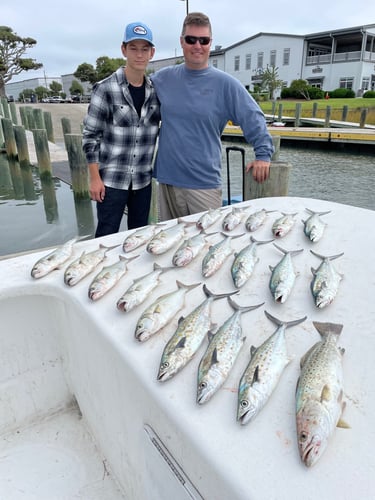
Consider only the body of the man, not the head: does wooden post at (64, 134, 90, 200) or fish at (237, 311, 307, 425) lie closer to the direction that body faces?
the fish

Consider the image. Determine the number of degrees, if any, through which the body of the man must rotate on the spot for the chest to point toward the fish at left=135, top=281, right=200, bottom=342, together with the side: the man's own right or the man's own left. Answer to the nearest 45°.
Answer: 0° — they already face it

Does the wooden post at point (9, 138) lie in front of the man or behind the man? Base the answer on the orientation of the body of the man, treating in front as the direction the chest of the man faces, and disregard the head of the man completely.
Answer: behind

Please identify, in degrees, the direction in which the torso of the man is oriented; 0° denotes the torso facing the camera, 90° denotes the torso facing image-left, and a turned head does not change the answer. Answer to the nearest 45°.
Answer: approximately 0°

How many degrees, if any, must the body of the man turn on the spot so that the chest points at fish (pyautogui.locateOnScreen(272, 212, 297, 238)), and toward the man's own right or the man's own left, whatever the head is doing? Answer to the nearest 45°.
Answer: approximately 45° to the man's own left

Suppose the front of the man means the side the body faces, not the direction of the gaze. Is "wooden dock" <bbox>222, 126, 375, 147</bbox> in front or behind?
behind

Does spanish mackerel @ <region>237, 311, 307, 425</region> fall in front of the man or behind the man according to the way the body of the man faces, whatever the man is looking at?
in front

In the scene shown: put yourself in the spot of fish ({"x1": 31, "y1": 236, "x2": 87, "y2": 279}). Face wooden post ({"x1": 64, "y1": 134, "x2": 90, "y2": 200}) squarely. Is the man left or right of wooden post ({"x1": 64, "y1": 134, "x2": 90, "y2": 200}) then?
right

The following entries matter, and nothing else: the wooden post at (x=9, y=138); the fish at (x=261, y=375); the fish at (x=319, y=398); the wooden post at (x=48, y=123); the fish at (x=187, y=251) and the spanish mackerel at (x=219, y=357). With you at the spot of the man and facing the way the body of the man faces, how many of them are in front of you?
4

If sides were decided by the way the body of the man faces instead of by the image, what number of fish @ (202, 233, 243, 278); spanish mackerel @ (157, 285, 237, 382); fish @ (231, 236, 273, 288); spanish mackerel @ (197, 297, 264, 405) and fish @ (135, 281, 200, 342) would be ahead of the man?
5

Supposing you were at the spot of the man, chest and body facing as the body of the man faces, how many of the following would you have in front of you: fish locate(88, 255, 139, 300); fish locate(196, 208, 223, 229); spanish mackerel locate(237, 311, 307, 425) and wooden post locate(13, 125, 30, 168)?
3

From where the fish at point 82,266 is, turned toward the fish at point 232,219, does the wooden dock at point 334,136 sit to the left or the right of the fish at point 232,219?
left

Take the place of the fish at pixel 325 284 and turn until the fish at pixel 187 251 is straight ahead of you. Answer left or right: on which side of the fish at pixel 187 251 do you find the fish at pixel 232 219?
right

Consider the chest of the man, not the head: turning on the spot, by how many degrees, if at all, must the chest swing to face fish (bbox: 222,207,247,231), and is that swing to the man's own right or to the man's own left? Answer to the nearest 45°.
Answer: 0° — they already face it

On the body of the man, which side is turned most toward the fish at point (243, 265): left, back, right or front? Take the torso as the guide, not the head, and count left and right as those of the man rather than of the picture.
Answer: front

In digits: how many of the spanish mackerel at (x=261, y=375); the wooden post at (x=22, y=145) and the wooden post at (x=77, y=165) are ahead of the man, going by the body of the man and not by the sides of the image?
1
